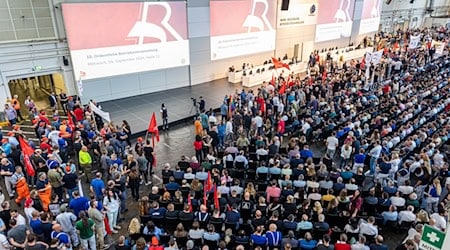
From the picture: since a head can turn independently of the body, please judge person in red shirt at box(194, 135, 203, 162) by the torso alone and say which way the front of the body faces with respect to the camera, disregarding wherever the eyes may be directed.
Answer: away from the camera

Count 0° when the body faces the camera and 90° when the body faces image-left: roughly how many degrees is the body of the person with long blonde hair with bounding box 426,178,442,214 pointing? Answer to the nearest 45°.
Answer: approximately 135°

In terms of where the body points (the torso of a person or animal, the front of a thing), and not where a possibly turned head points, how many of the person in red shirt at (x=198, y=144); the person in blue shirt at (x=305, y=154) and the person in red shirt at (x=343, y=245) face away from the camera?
3

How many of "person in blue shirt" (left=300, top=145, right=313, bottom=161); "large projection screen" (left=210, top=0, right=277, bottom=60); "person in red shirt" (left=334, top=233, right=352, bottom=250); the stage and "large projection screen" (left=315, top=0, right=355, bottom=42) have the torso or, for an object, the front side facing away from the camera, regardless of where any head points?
2

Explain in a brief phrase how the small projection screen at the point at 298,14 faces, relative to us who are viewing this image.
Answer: facing the viewer and to the right of the viewer

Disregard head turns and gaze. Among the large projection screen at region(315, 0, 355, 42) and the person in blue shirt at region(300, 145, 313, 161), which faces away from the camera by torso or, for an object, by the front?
the person in blue shirt

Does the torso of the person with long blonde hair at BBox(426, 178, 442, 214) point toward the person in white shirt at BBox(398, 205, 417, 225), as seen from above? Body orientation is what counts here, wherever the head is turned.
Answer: no

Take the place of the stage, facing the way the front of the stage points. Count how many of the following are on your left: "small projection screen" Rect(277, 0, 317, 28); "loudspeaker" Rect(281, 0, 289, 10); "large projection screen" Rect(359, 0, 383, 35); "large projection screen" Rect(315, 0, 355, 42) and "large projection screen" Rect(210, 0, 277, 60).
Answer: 5

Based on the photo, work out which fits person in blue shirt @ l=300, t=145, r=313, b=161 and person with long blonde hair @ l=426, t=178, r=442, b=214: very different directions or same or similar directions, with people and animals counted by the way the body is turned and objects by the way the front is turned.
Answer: same or similar directions

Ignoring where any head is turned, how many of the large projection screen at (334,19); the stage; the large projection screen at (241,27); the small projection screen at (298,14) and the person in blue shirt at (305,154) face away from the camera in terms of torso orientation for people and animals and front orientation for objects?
1

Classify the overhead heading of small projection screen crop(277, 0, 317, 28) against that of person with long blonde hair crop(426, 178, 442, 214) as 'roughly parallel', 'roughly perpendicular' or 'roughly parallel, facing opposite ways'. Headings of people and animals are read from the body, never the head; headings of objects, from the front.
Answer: roughly parallel, facing opposite ways

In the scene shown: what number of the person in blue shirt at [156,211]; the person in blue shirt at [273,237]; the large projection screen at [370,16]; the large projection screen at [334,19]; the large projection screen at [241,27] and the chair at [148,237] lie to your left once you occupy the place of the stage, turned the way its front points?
3

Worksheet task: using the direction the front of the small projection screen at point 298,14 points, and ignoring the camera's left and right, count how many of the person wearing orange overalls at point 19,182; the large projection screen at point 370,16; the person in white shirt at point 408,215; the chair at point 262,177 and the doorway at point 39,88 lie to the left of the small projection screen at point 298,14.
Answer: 1

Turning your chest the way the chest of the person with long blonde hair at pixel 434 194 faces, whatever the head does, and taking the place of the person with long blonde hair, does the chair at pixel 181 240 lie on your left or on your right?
on your left

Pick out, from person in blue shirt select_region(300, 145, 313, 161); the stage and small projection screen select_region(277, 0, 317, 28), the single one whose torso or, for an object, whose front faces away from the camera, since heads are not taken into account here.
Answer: the person in blue shirt

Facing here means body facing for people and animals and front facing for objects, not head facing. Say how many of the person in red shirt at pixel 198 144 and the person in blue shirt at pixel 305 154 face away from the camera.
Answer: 2

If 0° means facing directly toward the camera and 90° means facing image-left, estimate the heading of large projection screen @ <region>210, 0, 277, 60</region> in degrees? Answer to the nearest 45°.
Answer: approximately 315°

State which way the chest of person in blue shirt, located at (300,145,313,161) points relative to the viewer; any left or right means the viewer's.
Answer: facing away from the viewer

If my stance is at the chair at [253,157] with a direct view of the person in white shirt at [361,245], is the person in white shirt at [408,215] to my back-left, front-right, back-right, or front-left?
front-left

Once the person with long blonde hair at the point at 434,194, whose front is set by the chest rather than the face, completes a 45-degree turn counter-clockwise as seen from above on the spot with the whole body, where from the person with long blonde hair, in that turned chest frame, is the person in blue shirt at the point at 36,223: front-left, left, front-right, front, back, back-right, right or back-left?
front-left

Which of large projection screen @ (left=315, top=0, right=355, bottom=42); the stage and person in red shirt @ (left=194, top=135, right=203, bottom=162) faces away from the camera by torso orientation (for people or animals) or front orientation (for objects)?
the person in red shirt

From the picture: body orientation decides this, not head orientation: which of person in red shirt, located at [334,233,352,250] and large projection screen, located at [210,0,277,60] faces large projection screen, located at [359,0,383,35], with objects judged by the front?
the person in red shirt
